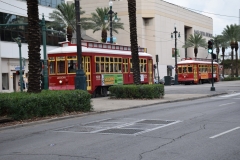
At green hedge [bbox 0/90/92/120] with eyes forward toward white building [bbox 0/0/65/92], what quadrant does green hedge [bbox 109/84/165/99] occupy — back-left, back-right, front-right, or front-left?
front-right

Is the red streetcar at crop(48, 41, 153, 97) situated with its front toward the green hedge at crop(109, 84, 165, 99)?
no
